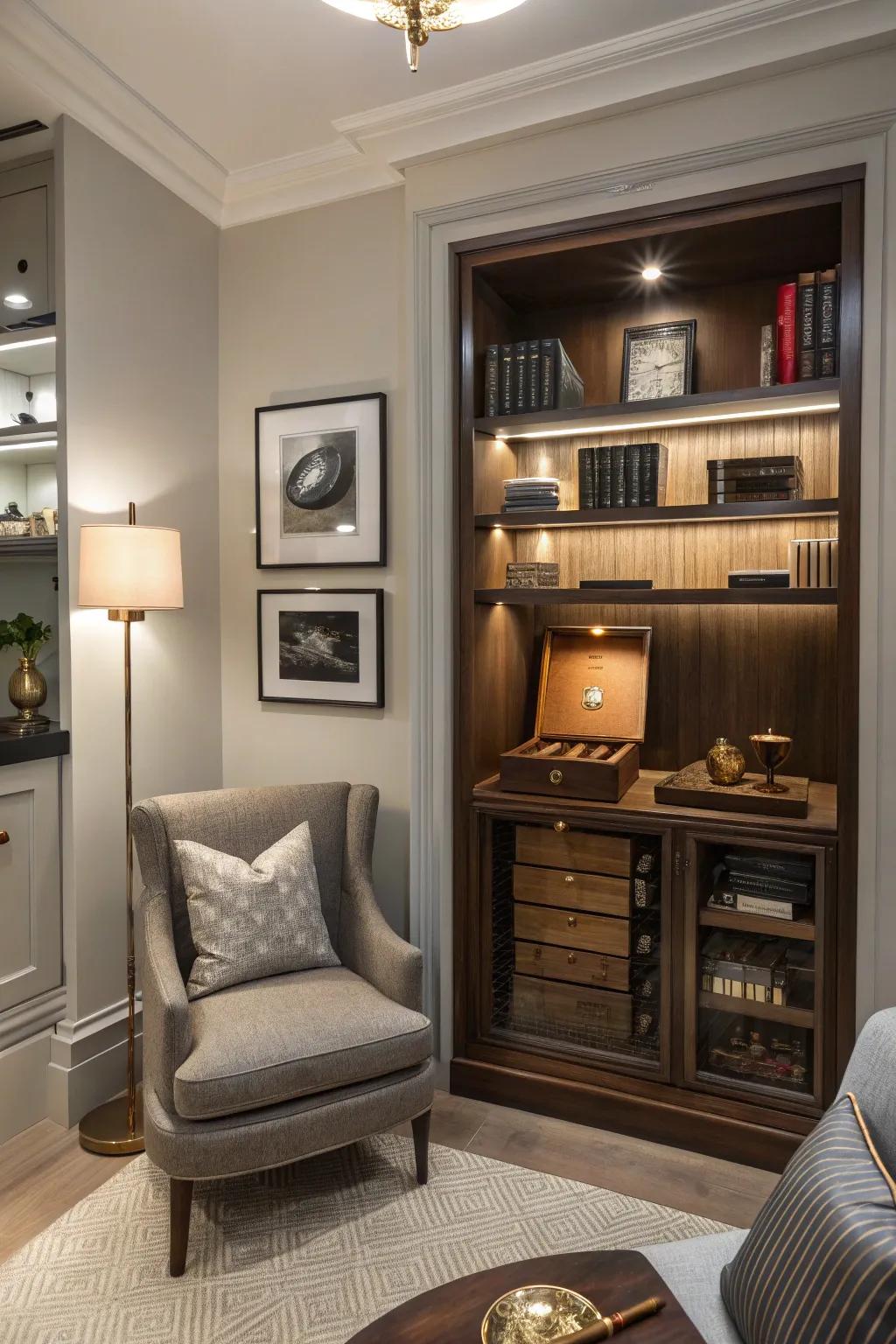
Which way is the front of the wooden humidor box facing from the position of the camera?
facing the viewer and to the left of the viewer

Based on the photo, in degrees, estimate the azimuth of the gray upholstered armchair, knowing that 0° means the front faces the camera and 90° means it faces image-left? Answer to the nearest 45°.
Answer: approximately 315°

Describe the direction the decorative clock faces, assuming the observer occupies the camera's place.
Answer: facing the viewer

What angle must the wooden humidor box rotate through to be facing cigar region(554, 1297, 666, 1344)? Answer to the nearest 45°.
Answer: approximately 45° to its left

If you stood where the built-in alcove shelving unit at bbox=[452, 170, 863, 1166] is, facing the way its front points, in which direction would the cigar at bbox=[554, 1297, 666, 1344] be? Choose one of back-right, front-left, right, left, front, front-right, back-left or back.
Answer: front-left

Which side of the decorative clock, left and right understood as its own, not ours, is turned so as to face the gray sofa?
front

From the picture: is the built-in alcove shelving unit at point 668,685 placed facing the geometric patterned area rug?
yes

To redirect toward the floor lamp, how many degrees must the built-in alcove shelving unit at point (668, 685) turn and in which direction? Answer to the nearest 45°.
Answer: approximately 45° to its right

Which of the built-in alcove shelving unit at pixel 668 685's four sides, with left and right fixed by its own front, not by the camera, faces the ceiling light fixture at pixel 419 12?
front

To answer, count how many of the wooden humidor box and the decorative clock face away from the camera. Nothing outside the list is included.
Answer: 0

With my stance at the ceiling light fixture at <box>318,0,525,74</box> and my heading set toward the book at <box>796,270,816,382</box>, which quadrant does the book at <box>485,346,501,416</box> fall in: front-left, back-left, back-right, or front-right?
front-left
